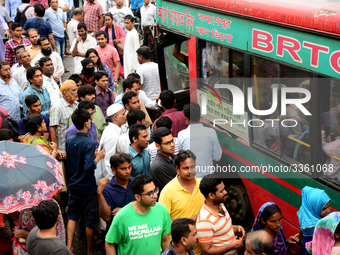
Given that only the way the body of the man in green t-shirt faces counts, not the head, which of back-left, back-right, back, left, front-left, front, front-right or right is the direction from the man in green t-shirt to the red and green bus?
left

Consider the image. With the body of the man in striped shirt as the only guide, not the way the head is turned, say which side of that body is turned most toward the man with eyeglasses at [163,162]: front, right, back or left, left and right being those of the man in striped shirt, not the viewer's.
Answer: back

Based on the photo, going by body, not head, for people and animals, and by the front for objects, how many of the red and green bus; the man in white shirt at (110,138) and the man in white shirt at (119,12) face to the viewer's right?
1

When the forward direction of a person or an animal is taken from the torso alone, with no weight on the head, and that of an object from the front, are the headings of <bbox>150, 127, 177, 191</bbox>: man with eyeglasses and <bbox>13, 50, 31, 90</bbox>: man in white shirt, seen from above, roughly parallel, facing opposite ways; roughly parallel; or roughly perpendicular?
roughly parallel

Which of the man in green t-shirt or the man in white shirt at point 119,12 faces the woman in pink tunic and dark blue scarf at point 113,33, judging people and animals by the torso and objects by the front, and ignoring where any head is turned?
the man in white shirt

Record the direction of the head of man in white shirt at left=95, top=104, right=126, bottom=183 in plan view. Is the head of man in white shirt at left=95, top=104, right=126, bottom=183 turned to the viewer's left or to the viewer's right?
to the viewer's right

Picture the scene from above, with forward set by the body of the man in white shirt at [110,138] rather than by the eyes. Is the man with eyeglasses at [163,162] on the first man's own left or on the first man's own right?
on the first man's own right

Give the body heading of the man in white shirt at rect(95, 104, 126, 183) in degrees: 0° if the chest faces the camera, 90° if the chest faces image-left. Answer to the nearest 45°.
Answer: approximately 270°

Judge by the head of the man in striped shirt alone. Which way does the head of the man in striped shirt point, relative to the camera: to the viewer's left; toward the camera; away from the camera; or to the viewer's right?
to the viewer's right

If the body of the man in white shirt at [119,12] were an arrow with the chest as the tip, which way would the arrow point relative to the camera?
toward the camera

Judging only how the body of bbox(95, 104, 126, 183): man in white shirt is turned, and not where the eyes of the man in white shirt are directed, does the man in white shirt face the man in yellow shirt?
no

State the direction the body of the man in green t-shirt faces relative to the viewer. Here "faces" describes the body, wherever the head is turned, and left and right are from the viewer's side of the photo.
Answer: facing the viewer and to the right of the viewer

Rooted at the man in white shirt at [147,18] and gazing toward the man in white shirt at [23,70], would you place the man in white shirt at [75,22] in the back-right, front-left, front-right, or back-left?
front-right

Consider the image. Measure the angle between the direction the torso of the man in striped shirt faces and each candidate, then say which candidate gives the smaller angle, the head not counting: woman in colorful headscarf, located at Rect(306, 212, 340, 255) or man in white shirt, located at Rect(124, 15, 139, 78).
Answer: the woman in colorful headscarf

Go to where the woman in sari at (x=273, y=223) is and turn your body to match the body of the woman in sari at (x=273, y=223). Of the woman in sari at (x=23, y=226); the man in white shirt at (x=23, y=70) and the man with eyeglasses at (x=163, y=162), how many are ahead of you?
0
